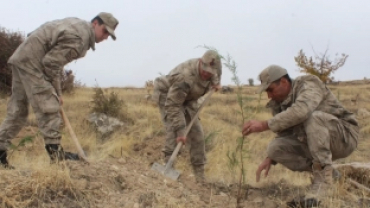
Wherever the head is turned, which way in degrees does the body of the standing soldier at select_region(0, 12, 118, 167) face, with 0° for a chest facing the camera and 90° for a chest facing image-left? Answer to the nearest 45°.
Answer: approximately 270°

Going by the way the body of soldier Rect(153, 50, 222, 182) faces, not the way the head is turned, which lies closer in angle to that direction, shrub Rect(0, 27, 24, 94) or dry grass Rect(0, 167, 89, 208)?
the dry grass

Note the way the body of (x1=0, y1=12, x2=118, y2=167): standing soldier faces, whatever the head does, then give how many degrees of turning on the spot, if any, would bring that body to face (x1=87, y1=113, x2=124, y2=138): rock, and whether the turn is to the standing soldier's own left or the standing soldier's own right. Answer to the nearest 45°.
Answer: approximately 90° to the standing soldier's own left

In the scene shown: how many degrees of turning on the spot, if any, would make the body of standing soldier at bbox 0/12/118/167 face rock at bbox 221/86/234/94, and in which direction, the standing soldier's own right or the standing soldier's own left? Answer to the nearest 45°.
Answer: approximately 45° to the standing soldier's own left

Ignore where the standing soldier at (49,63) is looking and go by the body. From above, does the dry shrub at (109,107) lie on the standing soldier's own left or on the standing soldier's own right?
on the standing soldier's own left

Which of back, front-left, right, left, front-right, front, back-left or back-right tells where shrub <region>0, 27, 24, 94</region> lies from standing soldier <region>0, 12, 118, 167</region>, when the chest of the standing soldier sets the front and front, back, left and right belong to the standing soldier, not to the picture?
left
